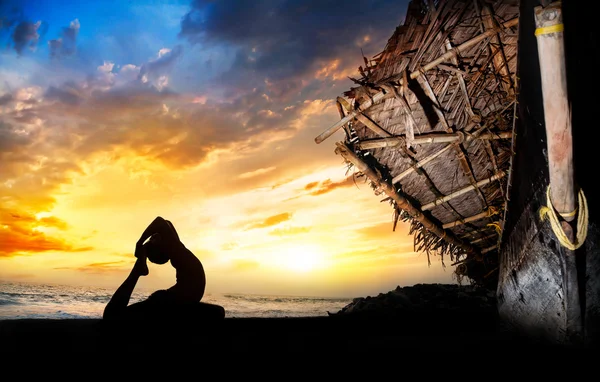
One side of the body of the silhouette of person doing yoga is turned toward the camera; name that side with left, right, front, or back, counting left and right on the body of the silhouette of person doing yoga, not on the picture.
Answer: right

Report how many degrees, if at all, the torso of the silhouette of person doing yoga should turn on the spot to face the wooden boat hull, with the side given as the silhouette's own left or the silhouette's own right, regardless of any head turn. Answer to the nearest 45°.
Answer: approximately 45° to the silhouette's own right

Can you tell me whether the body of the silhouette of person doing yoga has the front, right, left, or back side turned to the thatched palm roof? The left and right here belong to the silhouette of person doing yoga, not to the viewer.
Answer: front

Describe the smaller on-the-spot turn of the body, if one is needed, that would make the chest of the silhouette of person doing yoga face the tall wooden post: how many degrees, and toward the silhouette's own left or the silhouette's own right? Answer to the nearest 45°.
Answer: approximately 45° to the silhouette's own right

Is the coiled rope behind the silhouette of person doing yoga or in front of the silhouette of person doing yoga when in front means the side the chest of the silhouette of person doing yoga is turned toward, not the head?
in front
